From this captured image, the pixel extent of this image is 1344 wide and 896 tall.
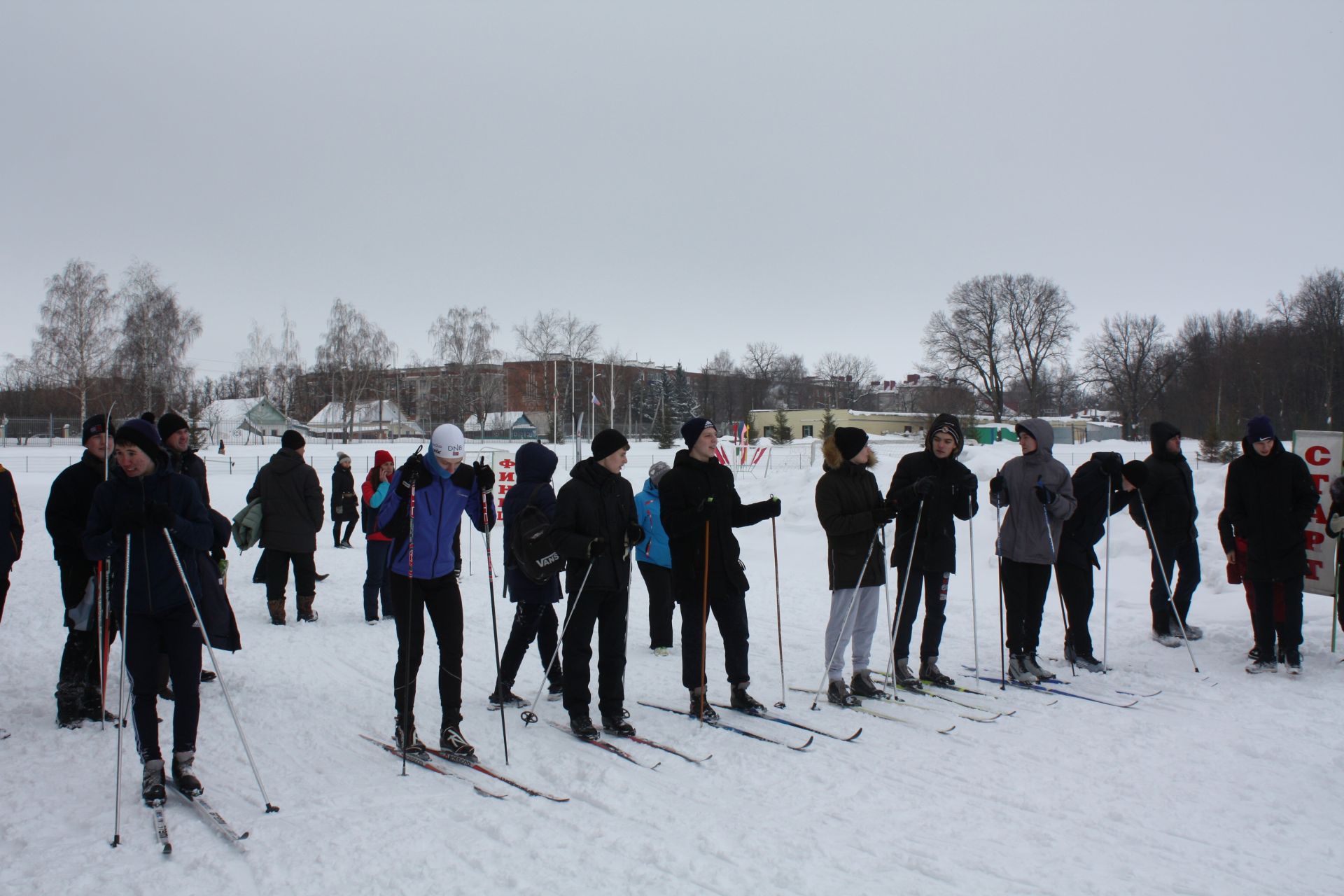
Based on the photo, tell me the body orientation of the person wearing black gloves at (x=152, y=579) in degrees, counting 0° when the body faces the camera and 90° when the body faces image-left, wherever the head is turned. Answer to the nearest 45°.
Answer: approximately 0°

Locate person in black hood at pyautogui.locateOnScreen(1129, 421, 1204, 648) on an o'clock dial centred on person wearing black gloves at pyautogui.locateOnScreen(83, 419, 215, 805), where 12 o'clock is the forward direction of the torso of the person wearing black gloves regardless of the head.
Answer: The person in black hood is roughly at 9 o'clock from the person wearing black gloves.

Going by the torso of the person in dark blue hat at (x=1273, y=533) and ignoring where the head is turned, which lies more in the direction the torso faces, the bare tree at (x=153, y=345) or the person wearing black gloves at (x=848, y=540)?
the person wearing black gloves

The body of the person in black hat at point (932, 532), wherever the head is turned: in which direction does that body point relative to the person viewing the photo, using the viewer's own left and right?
facing the viewer and to the right of the viewer

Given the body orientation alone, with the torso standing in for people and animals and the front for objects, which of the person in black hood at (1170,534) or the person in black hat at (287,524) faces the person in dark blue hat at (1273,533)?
the person in black hood at (1170,534)

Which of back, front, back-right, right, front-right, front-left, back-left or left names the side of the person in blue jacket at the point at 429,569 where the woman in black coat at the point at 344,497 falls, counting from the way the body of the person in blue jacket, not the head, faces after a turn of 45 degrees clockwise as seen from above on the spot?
back

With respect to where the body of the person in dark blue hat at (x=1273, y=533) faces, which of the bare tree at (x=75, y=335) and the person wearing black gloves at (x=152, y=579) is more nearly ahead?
the person wearing black gloves

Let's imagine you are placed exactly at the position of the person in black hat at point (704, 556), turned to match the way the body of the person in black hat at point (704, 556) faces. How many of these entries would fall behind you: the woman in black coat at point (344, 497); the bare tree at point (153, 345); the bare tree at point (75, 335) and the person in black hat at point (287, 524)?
4

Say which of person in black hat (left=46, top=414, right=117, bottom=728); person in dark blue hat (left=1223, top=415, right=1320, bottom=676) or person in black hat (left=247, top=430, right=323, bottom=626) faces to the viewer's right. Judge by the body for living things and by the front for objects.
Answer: person in black hat (left=46, top=414, right=117, bottom=728)

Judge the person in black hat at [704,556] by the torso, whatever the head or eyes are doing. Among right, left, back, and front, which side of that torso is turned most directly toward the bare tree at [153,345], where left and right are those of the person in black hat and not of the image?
back

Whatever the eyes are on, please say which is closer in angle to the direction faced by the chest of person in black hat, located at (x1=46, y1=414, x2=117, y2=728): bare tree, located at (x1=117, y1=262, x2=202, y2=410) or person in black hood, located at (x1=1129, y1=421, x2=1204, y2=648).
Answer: the person in black hood

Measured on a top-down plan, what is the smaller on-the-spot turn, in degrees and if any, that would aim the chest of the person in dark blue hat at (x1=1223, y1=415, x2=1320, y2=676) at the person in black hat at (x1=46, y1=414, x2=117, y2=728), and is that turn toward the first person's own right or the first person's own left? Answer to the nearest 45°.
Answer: approximately 45° to the first person's own right

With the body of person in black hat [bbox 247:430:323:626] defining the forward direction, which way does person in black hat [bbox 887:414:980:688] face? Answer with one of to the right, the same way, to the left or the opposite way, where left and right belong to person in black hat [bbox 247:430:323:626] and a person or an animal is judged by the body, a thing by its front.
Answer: the opposite way

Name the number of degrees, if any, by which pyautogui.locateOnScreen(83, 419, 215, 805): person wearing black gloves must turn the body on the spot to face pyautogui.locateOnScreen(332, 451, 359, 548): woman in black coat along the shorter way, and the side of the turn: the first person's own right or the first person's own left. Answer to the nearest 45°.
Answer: approximately 180°

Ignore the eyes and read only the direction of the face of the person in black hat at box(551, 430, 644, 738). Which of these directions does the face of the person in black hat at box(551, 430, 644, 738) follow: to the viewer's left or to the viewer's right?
to the viewer's right

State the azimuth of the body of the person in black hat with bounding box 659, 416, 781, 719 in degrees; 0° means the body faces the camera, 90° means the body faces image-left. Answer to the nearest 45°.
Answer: approximately 315°
